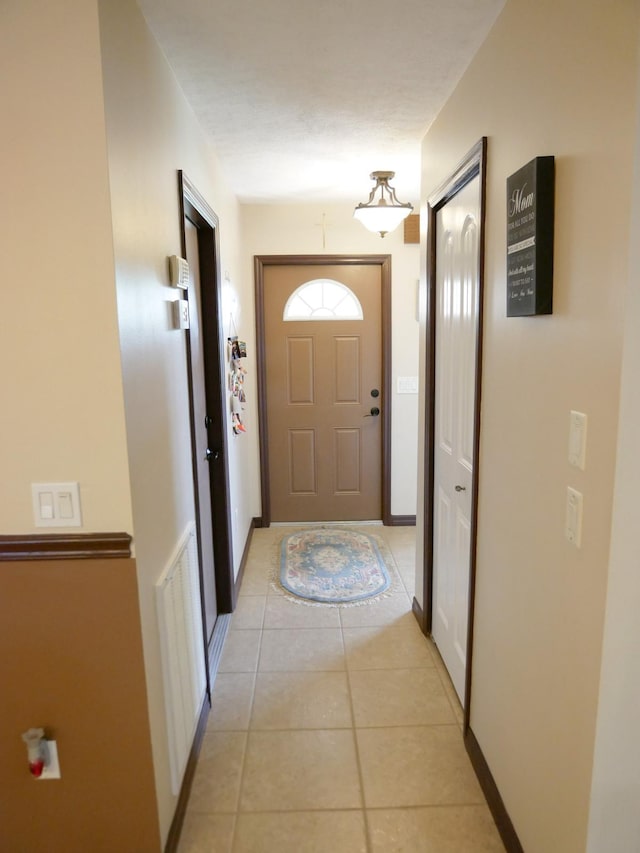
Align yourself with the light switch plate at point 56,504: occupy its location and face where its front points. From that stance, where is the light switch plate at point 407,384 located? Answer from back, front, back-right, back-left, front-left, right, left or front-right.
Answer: back-left

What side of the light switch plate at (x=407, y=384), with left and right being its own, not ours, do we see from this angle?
front

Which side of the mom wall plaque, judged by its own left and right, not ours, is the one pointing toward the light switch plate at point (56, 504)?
front

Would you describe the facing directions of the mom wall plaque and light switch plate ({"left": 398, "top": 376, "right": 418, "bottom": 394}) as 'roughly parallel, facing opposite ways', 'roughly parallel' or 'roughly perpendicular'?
roughly perpendicular

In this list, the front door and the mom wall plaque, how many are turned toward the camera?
1

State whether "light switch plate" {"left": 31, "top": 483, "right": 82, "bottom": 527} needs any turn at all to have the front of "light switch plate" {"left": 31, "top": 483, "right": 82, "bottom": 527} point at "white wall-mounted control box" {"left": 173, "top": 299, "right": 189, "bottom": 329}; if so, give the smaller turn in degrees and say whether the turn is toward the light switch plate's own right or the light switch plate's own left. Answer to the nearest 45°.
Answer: approximately 135° to the light switch plate's own left

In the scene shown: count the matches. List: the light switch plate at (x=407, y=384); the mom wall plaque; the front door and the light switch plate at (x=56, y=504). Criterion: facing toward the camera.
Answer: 3

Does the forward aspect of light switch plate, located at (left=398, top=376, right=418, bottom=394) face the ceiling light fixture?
yes

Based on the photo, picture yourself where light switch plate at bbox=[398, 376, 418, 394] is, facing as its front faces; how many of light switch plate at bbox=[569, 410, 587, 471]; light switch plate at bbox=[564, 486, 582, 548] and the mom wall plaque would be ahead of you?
3

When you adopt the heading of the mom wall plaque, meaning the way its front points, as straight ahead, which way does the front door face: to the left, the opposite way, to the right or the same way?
to the left

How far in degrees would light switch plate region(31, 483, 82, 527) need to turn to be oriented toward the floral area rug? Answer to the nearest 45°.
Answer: approximately 135° to its left

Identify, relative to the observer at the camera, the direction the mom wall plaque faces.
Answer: facing to the left of the viewer

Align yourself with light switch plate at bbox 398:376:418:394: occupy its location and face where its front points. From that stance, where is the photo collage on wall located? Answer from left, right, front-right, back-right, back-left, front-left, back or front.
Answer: front-right
